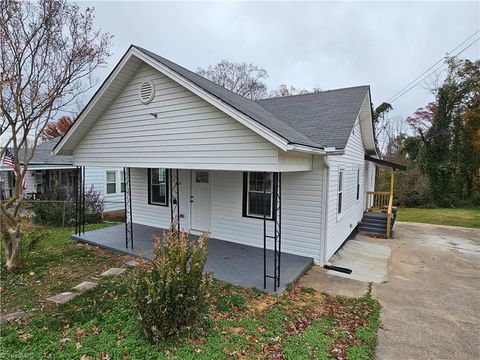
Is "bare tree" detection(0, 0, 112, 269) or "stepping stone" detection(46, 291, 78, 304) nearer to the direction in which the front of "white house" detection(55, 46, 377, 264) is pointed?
the stepping stone

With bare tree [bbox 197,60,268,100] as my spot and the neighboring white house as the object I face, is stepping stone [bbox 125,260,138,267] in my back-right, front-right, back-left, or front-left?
front-left

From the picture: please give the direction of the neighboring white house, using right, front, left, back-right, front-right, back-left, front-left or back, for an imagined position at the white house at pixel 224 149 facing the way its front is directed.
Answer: right

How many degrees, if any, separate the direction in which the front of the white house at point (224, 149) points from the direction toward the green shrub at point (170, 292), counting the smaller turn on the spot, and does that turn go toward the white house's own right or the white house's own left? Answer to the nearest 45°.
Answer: approximately 45° to the white house's own left

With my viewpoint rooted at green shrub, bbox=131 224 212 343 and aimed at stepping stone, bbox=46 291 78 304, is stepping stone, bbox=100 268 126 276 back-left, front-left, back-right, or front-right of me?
front-right

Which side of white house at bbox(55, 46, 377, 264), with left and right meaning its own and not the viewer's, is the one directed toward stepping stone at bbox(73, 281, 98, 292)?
front

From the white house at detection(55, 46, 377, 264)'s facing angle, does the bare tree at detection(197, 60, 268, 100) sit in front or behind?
behind

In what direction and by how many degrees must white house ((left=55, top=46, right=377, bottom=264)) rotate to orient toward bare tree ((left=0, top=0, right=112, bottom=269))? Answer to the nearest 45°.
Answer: approximately 45° to its right

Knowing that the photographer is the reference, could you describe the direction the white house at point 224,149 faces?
facing the viewer and to the left of the viewer

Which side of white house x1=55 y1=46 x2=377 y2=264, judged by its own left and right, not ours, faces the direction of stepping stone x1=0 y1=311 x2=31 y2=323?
front
